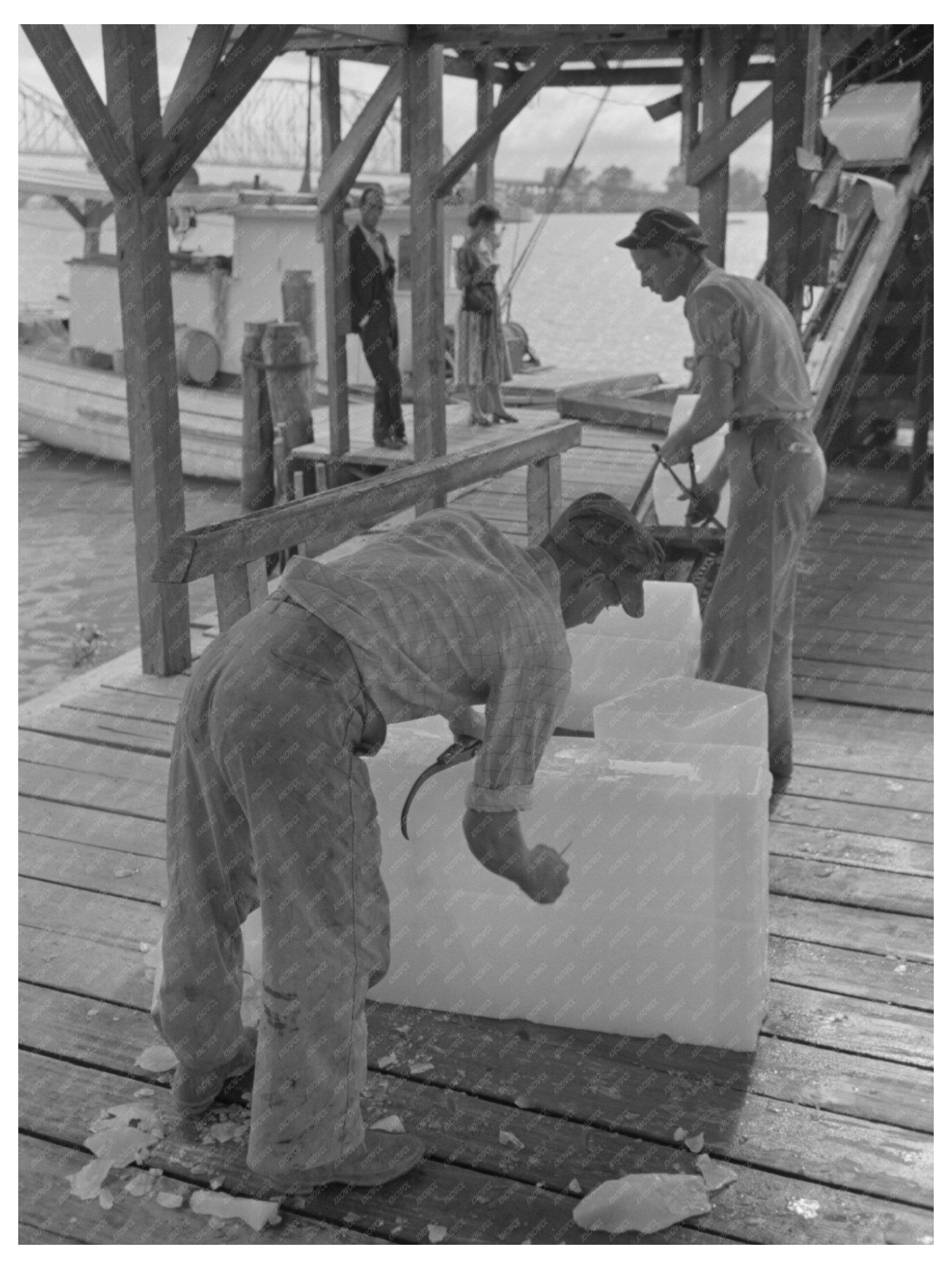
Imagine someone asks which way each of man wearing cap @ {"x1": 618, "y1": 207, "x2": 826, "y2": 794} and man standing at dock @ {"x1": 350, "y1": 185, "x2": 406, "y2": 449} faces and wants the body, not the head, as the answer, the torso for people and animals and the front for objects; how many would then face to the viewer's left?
1

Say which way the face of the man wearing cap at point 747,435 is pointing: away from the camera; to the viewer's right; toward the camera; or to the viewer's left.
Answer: to the viewer's left

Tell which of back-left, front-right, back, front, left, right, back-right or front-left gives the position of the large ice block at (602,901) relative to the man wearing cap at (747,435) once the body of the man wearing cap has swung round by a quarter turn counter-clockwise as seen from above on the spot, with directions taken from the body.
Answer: front

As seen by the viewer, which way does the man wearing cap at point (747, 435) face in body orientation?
to the viewer's left

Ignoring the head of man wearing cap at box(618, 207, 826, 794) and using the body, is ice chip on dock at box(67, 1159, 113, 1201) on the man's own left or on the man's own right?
on the man's own left

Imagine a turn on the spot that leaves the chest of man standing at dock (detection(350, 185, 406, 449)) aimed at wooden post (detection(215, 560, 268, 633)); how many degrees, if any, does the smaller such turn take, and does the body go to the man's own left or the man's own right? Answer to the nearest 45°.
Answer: approximately 45° to the man's own right

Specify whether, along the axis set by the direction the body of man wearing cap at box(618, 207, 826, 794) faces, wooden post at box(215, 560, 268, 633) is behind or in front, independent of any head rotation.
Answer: in front

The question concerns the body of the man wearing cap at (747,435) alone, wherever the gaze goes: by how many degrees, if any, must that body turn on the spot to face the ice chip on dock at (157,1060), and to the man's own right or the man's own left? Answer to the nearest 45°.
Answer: approximately 45° to the man's own left

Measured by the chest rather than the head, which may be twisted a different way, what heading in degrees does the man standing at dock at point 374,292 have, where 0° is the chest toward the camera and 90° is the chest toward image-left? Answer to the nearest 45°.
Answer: approximately 315°

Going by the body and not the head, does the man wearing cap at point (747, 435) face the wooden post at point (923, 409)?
no

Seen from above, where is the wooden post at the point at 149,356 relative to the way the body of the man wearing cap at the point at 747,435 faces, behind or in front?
in front

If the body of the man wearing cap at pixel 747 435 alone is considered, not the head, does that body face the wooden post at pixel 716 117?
no
